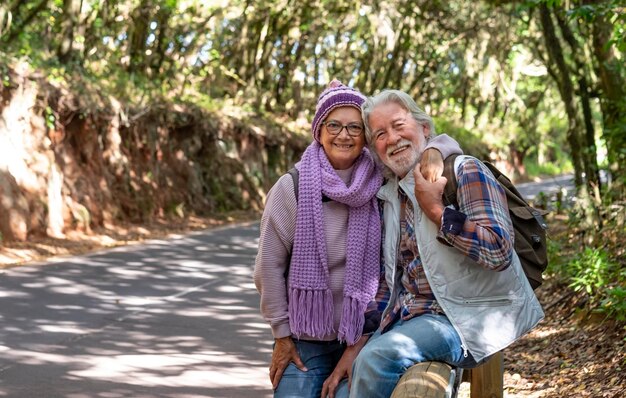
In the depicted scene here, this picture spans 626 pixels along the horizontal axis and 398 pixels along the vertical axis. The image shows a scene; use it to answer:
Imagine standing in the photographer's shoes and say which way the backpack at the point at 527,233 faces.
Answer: facing away from the viewer and to the right of the viewer

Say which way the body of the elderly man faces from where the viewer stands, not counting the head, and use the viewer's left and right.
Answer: facing the viewer and to the left of the viewer

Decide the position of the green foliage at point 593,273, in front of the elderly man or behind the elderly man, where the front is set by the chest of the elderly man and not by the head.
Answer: behind

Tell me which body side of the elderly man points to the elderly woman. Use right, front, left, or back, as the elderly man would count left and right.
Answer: right

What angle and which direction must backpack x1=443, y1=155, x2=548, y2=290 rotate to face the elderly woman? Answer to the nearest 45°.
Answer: approximately 135° to its left

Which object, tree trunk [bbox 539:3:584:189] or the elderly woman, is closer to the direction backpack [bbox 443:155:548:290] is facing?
the tree trunk

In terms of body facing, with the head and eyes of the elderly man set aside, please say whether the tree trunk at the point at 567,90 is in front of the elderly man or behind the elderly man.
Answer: behind

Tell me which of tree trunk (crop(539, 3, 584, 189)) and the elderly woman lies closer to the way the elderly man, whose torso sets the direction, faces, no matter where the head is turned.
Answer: the elderly woman
